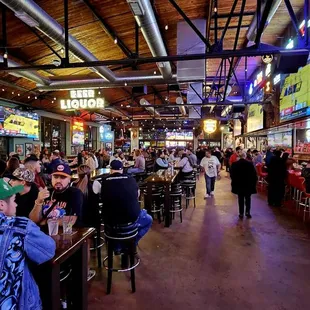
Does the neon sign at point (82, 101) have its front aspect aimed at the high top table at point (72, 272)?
yes

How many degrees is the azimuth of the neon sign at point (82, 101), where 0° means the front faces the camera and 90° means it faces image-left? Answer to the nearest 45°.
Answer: approximately 0°

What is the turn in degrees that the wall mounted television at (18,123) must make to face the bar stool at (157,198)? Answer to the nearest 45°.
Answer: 0° — it already faces it

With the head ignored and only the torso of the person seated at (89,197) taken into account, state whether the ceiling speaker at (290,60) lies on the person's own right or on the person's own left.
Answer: on the person's own right

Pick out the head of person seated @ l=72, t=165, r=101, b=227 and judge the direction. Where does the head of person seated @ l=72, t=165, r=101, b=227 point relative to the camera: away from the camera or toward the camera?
away from the camera

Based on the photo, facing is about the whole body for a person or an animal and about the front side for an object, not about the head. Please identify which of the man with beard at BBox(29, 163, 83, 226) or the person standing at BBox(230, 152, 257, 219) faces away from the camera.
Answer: the person standing

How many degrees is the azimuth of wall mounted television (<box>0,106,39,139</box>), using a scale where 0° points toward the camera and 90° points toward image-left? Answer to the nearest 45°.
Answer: approximately 315°

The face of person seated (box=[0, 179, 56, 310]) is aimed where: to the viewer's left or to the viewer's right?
to the viewer's right

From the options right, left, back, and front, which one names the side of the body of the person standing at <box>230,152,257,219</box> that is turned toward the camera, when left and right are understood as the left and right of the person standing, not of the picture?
back

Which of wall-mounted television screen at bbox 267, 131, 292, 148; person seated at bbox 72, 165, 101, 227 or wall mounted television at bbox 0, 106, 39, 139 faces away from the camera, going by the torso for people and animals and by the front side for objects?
the person seated

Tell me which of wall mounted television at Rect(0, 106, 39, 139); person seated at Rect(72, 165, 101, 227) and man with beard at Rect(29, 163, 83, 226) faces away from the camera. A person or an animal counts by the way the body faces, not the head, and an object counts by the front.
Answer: the person seated

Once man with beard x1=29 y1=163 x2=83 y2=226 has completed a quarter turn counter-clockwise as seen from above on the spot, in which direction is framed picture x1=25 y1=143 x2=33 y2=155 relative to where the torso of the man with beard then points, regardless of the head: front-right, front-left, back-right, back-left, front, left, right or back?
back-left

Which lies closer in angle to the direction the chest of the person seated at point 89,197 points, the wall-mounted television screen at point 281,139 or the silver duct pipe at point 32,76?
the silver duct pipe
